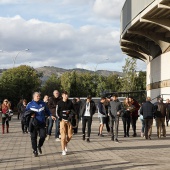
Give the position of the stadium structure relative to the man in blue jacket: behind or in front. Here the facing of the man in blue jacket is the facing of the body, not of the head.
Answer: behind

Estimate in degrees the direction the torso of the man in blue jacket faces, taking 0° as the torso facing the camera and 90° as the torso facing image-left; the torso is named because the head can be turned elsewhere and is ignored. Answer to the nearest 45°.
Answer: approximately 0°

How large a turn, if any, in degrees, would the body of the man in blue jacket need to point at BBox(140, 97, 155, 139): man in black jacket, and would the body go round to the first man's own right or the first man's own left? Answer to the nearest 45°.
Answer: approximately 135° to the first man's own left

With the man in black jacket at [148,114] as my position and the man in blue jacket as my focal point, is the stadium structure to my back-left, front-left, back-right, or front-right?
back-right
